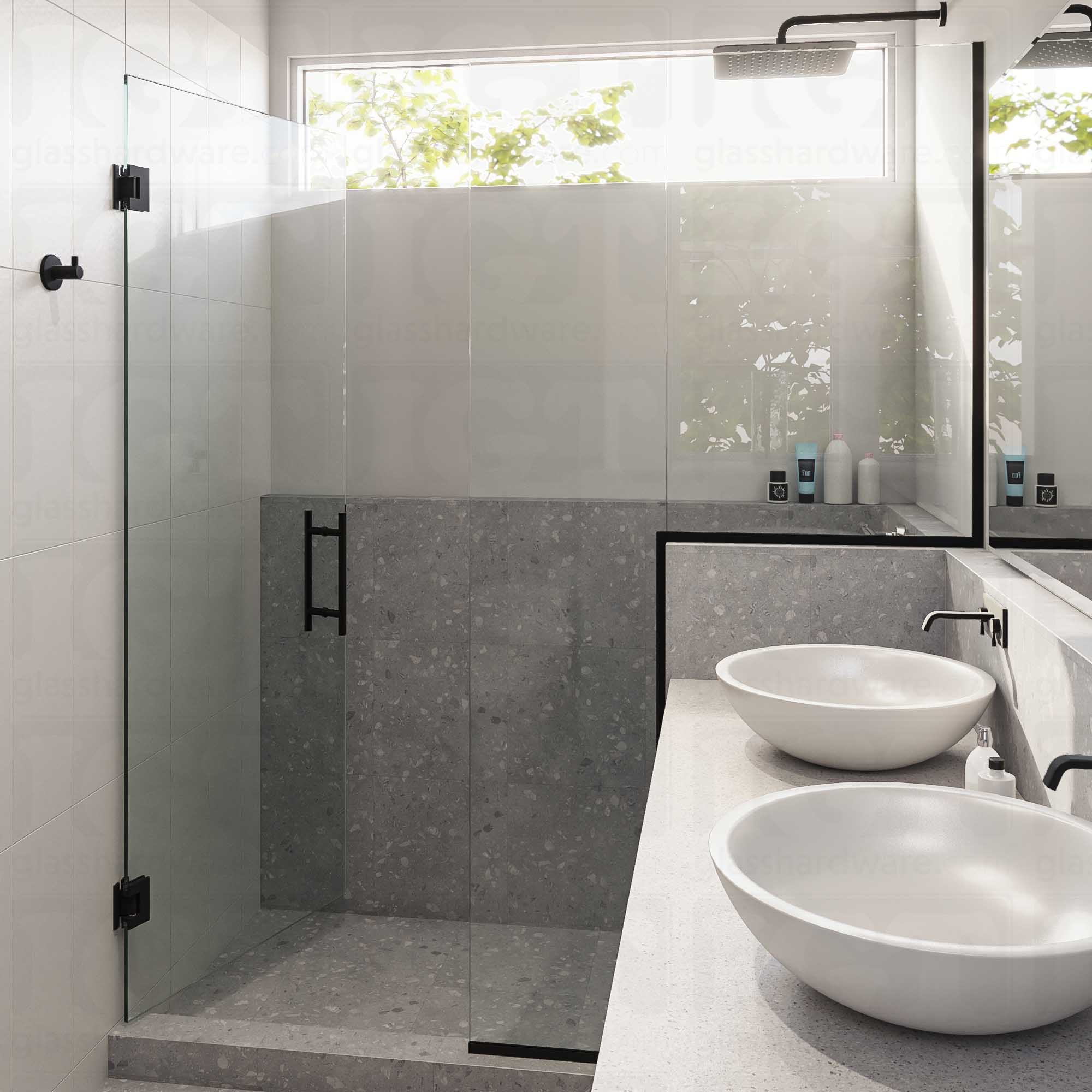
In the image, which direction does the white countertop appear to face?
to the viewer's left

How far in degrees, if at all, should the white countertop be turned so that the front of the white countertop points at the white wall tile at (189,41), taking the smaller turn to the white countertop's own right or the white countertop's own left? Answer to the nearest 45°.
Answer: approximately 45° to the white countertop's own right

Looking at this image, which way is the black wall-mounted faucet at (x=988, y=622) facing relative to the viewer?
to the viewer's left

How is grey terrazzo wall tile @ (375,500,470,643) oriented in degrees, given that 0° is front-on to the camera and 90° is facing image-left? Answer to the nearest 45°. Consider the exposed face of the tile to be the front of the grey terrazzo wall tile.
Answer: approximately 0°

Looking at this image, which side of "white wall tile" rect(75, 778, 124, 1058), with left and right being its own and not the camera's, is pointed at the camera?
right

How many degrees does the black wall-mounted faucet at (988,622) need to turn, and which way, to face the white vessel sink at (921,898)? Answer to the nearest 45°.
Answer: approximately 90° to its left

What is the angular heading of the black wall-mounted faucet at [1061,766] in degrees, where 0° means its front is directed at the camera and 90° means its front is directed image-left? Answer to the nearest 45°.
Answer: approximately 90°
